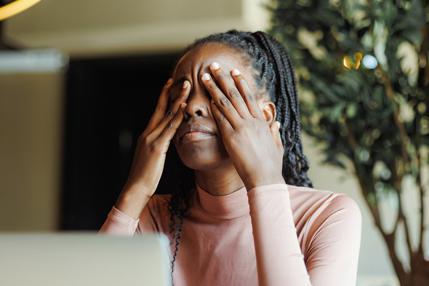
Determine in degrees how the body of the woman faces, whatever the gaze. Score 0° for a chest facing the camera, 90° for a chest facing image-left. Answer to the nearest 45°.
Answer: approximately 45°
